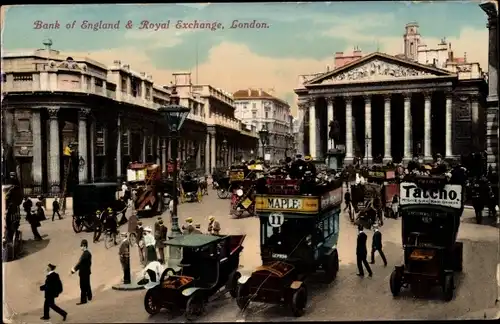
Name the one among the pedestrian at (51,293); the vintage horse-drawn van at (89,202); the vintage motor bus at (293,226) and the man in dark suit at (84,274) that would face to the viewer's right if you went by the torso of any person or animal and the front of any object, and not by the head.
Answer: the vintage horse-drawn van at (89,202)

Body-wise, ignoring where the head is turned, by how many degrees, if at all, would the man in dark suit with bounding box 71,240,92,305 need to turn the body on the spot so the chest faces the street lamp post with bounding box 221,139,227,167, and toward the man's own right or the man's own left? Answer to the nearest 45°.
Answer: approximately 135° to the man's own right

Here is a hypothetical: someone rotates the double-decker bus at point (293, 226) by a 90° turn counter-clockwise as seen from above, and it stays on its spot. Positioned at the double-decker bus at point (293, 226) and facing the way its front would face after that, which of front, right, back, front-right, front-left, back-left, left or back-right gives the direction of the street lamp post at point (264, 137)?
back-left

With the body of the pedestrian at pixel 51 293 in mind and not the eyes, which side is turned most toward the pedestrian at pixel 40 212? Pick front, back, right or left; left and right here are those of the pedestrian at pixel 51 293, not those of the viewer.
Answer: right

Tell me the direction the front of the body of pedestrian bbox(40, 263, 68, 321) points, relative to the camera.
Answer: to the viewer's left

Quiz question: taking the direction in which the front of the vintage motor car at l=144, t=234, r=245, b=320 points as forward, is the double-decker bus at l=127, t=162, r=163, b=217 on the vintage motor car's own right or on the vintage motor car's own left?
on the vintage motor car's own right

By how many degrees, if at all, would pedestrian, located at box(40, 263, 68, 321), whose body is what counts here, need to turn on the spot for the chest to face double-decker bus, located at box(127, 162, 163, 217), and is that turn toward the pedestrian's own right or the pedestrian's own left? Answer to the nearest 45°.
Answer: approximately 135° to the pedestrian's own right

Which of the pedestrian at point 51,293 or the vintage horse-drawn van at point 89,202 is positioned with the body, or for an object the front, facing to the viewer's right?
the vintage horse-drawn van

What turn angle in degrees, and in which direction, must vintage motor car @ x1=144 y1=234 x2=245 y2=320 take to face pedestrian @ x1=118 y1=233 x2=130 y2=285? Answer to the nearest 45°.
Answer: approximately 90° to its right

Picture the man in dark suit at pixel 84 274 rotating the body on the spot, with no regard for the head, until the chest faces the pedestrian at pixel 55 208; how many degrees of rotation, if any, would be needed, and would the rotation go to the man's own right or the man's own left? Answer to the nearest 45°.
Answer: approximately 90° to the man's own right
